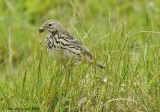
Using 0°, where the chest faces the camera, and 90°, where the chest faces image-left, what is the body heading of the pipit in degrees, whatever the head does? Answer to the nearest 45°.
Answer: approximately 90°
